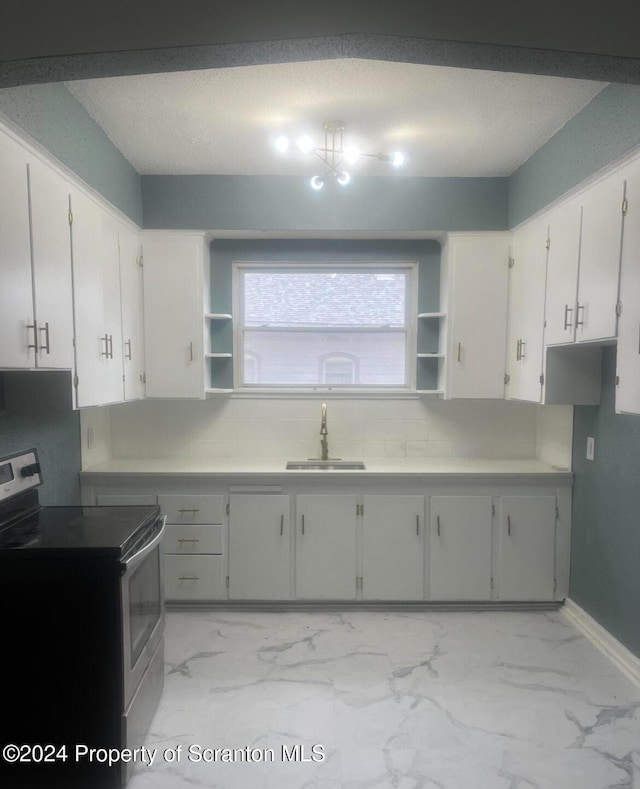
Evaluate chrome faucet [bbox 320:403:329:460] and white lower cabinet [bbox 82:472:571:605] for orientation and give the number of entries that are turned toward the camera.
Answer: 2

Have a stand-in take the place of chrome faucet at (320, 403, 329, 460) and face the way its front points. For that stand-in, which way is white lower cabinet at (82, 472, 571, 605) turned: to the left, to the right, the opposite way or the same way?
the same way

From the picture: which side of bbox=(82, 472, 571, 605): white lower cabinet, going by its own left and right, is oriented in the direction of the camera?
front
